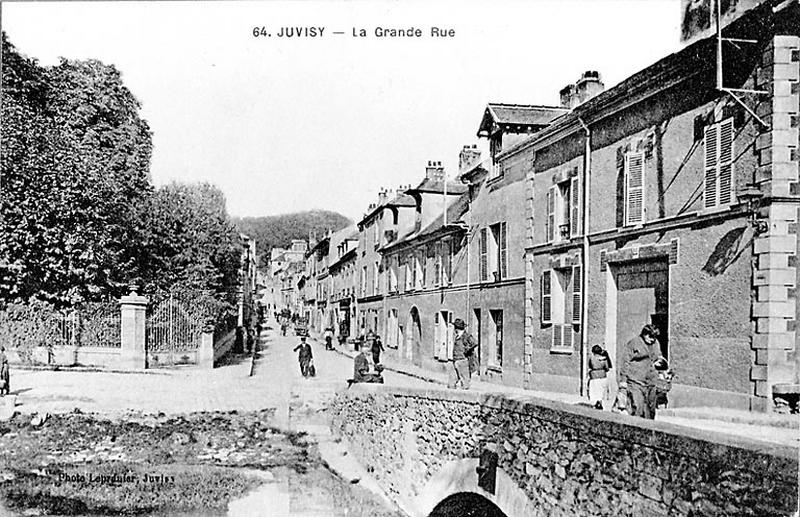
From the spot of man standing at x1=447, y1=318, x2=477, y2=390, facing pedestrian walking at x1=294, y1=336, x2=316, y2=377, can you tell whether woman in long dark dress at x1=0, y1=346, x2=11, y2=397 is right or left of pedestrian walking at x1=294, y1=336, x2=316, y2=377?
left

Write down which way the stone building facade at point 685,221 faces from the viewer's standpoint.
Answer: facing the viewer and to the left of the viewer

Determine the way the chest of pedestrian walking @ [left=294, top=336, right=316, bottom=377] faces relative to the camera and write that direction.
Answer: toward the camera

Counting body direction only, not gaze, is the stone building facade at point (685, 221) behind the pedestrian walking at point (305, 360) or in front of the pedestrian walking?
in front

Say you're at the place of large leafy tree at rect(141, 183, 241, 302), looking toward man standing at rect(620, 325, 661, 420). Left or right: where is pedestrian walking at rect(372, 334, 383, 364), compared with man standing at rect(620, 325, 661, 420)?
left

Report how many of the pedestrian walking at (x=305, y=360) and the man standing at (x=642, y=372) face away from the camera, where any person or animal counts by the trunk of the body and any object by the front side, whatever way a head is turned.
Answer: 0

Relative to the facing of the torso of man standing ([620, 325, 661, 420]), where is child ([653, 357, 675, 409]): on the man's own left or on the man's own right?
on the man's own left

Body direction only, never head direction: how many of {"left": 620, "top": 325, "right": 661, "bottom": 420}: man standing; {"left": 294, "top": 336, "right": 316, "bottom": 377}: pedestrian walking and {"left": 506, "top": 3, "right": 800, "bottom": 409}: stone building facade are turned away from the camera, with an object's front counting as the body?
0
